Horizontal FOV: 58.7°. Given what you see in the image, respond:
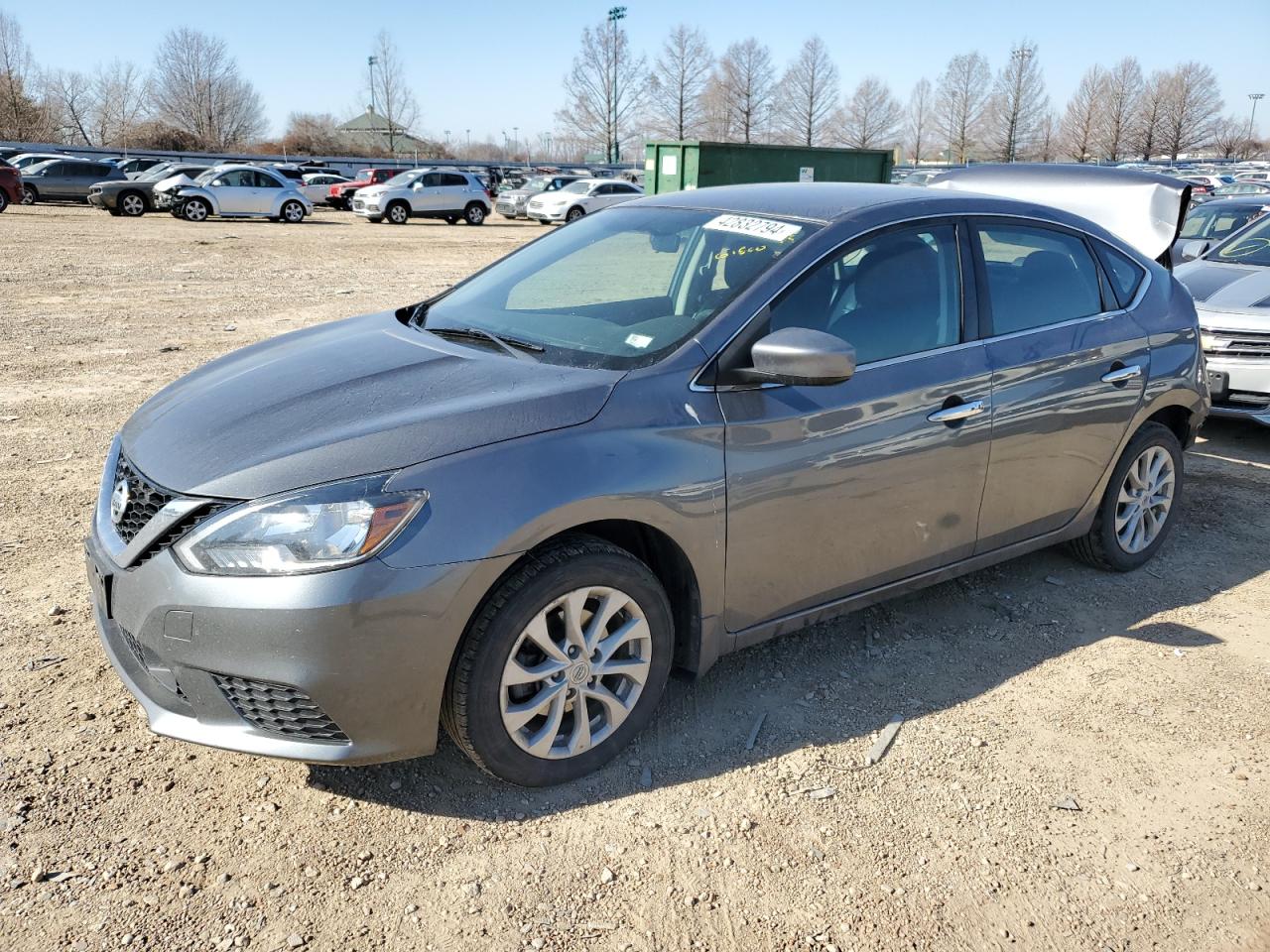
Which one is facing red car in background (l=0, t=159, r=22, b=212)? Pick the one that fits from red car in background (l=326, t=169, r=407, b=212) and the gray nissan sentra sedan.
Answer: red car in background (l=326, t=169, r=407, b=212)

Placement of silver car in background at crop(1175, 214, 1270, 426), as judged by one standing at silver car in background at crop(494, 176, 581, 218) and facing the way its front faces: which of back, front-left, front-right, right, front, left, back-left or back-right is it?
front-left

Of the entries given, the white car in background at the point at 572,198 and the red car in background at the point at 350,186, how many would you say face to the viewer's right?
0

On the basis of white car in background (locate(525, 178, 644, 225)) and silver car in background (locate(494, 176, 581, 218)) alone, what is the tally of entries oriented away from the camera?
0

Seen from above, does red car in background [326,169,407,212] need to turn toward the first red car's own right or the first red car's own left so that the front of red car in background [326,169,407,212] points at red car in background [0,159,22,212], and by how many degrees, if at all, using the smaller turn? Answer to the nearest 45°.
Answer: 0° — it already faces it

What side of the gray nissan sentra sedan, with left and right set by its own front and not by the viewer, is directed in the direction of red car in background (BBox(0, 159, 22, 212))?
right

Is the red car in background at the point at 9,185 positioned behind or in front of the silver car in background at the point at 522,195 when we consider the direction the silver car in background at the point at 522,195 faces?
in front

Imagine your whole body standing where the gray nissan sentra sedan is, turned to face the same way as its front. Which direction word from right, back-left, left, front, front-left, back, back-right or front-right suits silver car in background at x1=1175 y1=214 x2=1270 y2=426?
back

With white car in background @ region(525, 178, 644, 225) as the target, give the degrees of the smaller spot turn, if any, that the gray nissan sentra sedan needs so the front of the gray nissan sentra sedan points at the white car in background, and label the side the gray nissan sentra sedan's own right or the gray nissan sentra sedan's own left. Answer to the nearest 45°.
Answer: approximately 135° to the gray nissan sentra sedan's own right

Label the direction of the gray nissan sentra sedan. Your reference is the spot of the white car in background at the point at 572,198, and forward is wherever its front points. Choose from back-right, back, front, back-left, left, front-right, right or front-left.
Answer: front-left

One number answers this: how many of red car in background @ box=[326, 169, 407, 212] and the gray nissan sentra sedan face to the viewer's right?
0

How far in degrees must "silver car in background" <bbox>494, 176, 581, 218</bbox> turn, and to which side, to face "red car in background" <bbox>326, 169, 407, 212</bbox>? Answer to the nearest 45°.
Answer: approximately 45° to its right
